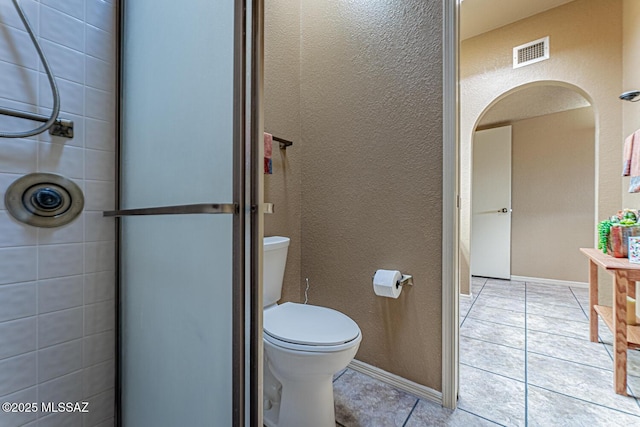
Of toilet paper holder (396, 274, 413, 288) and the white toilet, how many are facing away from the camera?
0

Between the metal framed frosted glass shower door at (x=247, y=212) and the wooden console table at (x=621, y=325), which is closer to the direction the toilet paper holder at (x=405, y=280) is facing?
the metal framed frosted glass shower door

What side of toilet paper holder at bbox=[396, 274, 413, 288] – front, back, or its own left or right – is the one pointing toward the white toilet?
front

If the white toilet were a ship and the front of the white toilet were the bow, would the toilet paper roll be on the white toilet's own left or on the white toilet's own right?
on the white toilet's own left

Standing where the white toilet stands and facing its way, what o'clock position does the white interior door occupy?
The white interior door is roughly at 9 o'clock from the white toilet.

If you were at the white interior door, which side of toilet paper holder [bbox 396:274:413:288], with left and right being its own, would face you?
back

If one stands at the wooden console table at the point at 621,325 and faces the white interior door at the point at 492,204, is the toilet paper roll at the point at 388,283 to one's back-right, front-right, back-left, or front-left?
back-left

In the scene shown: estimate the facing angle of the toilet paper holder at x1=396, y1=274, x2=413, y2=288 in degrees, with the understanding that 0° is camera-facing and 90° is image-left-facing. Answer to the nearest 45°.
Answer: approximately 45°

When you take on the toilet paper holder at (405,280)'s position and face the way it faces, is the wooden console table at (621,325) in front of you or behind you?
behind

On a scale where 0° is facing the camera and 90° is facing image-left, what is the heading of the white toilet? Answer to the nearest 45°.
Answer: approximately 315°

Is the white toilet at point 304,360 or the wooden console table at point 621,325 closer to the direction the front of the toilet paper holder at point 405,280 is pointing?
the white toilet
